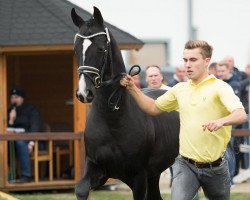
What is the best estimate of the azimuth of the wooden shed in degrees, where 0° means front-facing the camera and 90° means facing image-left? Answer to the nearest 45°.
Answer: approximately 0°

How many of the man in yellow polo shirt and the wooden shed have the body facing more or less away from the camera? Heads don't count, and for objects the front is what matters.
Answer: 0

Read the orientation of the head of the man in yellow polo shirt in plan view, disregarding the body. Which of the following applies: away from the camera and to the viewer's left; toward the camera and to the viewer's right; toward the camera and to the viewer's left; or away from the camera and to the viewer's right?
toward the camera and to the viewer's left

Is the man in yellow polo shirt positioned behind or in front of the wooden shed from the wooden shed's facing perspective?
in front

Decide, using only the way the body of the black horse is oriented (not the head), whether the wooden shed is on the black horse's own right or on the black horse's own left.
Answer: on the black horse's own right

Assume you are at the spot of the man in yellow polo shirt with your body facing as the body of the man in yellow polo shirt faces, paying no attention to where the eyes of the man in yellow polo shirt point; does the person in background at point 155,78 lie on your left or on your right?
on your right
